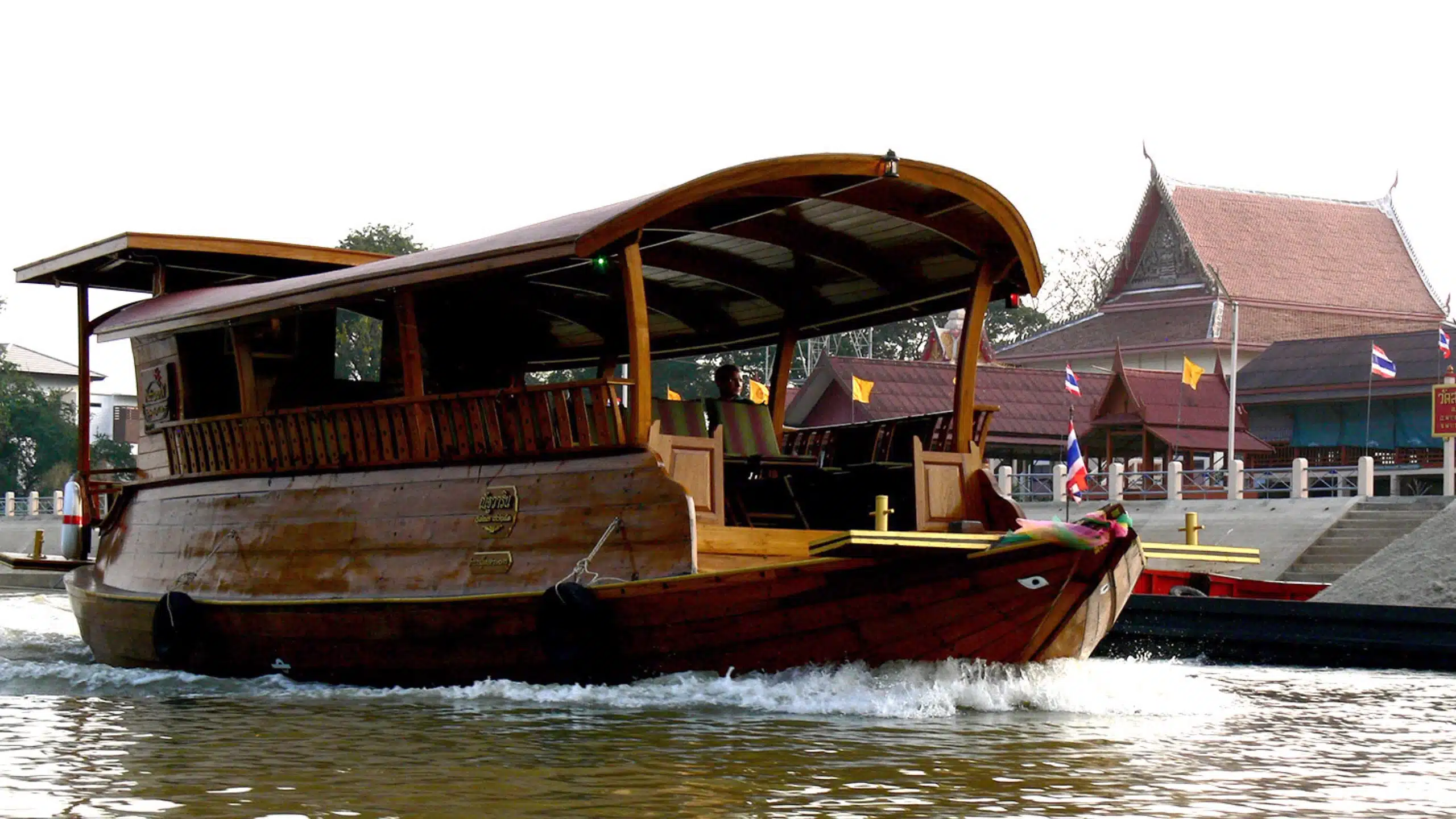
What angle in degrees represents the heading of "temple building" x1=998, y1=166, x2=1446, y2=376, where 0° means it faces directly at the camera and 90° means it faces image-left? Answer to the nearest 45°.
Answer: approximately 45°

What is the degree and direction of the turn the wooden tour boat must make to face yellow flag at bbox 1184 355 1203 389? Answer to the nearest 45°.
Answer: approximately 90° to its left

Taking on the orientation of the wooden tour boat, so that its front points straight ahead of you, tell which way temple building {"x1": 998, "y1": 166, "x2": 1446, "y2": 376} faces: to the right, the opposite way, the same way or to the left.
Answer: to the right

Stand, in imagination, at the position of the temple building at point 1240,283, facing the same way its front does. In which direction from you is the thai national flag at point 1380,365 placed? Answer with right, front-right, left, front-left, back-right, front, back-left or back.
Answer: front-left

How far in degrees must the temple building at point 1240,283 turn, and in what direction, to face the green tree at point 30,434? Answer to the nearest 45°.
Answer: approximately 45° to its right

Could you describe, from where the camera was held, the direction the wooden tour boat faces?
facing the viewer and to the right of the viewer

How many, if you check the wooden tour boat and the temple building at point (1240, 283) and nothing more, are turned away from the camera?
0

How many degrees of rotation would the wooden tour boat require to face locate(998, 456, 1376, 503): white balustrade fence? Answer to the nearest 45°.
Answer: approximately 90° to its left

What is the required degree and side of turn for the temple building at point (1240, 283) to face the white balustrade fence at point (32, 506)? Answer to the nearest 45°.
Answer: approximately 45° to its right

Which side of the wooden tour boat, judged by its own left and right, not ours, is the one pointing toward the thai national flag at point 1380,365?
left

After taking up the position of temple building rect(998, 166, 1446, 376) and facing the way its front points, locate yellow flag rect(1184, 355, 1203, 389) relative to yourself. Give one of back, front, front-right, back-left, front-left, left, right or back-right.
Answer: front-left

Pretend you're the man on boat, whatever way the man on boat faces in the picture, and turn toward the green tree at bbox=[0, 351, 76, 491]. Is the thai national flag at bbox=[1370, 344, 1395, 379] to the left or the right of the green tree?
right
